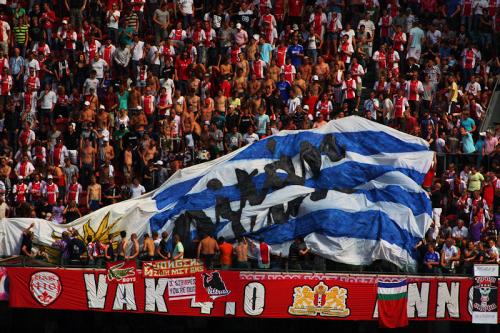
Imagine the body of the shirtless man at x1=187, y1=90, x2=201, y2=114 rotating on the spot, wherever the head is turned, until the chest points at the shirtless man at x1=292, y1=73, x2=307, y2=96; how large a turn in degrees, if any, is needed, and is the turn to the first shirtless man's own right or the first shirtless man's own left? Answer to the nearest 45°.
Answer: approximately 90° to the first shirtless man's own left

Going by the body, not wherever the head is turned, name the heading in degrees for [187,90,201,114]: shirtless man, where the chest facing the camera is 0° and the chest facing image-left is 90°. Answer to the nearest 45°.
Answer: approximately 0°

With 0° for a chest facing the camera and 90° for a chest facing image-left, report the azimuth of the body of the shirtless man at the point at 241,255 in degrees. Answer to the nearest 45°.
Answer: approximately 180°

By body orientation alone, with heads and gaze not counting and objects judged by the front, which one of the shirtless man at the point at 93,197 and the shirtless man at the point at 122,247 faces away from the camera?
the shirtless man at the point at 122,247

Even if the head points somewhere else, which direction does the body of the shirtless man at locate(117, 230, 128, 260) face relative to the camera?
away from the camera

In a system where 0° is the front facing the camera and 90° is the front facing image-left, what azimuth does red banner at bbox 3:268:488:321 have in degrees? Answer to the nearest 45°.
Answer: approximately 0°

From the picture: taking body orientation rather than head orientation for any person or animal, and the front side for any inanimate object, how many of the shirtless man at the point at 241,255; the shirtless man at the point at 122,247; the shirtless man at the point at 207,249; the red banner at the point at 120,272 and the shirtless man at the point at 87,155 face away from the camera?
3
